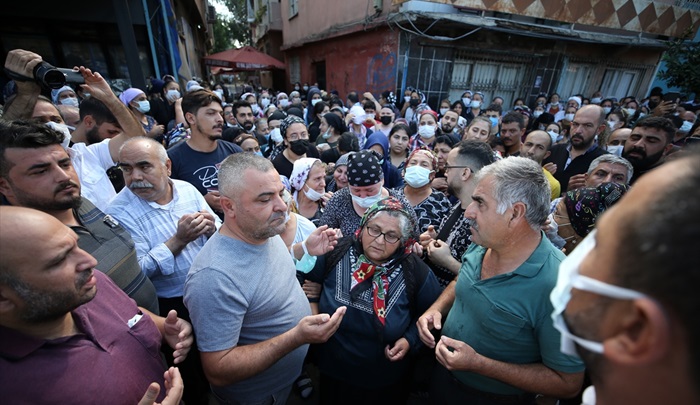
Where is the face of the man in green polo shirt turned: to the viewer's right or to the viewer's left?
to the viewer's left

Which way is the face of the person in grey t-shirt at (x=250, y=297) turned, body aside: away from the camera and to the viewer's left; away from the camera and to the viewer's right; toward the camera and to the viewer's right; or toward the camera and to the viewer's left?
toward the camera and to the viewer's right

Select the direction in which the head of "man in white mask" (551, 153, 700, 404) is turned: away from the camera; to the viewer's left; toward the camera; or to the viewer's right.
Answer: to the viewer's left

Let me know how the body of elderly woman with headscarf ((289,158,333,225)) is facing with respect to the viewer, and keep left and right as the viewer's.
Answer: facing the viewer and to the right of the viewer

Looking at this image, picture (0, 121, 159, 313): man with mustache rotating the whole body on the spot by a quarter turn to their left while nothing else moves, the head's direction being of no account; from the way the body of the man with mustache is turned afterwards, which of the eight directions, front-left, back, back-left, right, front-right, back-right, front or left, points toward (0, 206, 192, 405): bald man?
back-right

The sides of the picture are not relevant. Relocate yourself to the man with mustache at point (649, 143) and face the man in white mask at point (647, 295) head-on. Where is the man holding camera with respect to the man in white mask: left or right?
right

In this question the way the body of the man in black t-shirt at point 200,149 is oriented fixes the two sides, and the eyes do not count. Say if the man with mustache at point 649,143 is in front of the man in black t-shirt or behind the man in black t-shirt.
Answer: in front

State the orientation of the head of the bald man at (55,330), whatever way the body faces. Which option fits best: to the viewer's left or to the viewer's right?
to the viewer's right

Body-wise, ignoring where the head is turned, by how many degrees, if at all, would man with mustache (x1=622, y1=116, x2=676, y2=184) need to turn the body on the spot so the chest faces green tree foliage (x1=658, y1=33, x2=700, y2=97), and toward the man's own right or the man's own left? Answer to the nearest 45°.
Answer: approximately 135° to the man's own right
